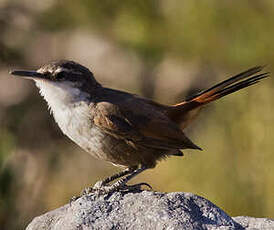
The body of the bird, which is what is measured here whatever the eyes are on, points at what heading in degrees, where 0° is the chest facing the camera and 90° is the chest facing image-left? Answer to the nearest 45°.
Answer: approximately 90°
